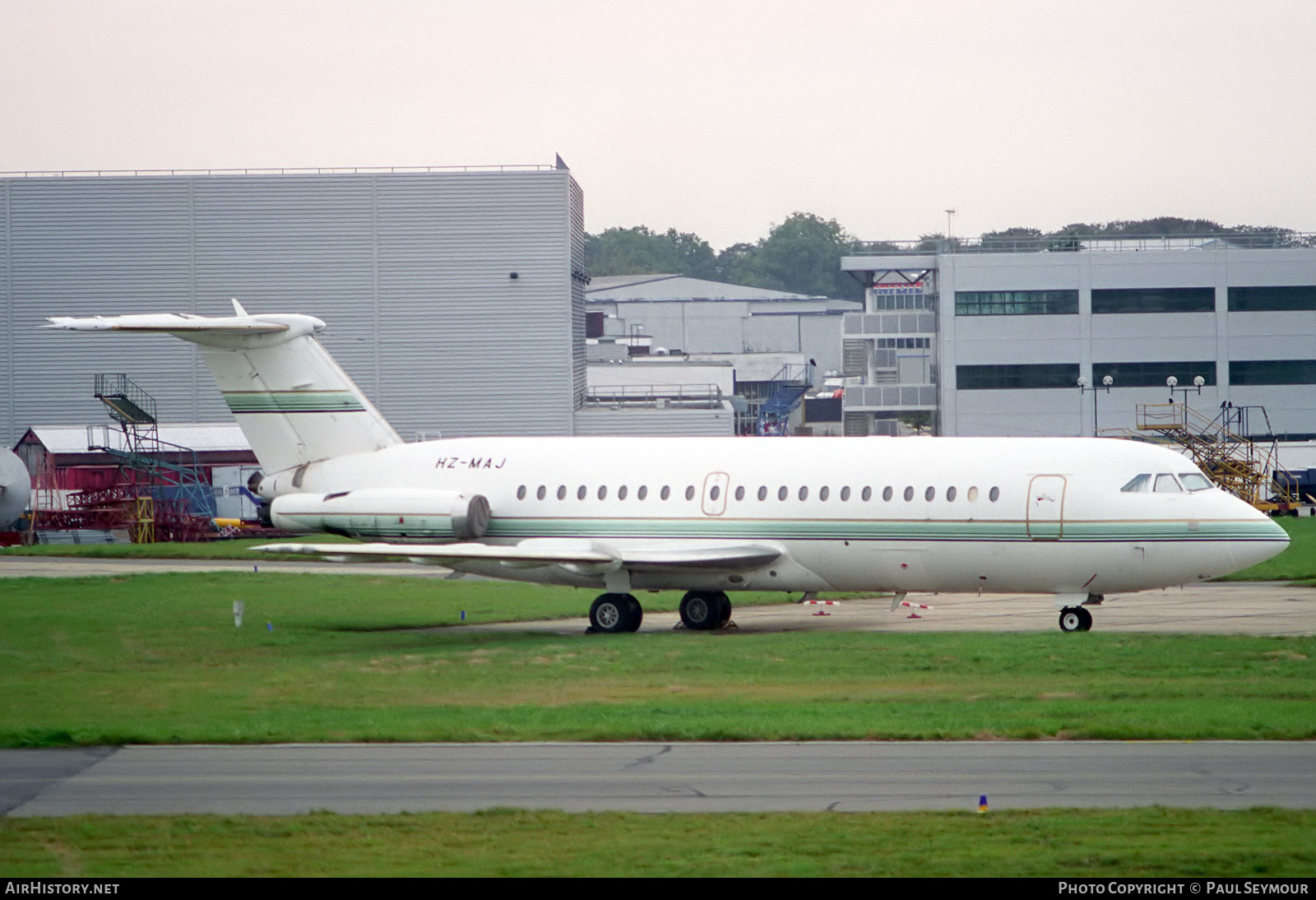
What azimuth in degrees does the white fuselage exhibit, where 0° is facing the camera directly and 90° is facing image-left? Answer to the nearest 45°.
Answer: approximately 270°
